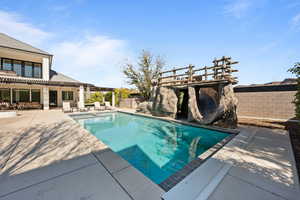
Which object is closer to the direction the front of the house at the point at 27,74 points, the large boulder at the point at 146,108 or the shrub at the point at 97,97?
the large boulder

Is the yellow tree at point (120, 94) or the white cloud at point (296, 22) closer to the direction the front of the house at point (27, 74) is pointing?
the white cloud

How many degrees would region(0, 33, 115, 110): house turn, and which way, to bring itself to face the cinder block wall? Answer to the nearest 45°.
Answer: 0° — it already faces it

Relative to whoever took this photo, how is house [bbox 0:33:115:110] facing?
facing the viewer and to the right of the viewer

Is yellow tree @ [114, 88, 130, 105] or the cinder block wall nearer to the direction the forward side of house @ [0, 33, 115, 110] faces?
the cinder block wall

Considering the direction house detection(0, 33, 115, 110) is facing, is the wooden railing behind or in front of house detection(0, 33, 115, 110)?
in front

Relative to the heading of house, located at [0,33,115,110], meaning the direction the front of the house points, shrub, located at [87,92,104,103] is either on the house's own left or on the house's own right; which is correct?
on the house's own left

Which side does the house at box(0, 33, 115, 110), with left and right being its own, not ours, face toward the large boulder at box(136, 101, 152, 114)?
front

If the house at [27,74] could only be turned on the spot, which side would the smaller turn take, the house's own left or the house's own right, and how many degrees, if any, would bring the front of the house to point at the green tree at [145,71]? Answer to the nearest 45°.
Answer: approximately 45° to the house's own left
